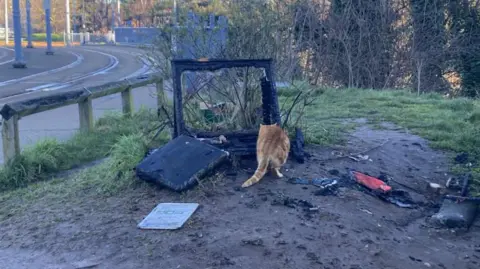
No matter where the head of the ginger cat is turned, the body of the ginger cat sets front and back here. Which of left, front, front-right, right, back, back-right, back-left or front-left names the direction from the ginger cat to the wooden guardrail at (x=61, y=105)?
front-left

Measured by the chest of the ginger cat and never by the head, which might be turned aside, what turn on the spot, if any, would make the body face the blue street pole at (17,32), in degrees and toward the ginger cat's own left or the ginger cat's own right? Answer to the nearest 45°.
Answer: approximately 45° to the ginger cat's own left

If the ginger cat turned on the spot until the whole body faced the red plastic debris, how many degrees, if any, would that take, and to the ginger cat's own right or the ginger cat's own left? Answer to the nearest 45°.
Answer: approximately 90° to the ginger cat's own right

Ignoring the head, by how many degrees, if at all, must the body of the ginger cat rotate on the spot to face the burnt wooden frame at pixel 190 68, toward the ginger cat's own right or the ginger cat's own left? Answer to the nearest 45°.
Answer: approximately 45° to the ginger cat's own left

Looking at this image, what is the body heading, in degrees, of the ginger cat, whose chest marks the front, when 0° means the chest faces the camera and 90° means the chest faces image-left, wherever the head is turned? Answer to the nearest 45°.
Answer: approximately 180°

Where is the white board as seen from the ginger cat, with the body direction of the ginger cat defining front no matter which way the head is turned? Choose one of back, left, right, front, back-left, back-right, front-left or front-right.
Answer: back-left

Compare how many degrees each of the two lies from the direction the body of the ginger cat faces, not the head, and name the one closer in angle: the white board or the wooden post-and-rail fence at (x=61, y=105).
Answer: the wooden post-and-rail fence

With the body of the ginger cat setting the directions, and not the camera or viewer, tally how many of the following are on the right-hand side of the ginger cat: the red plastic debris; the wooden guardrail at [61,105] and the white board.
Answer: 1
